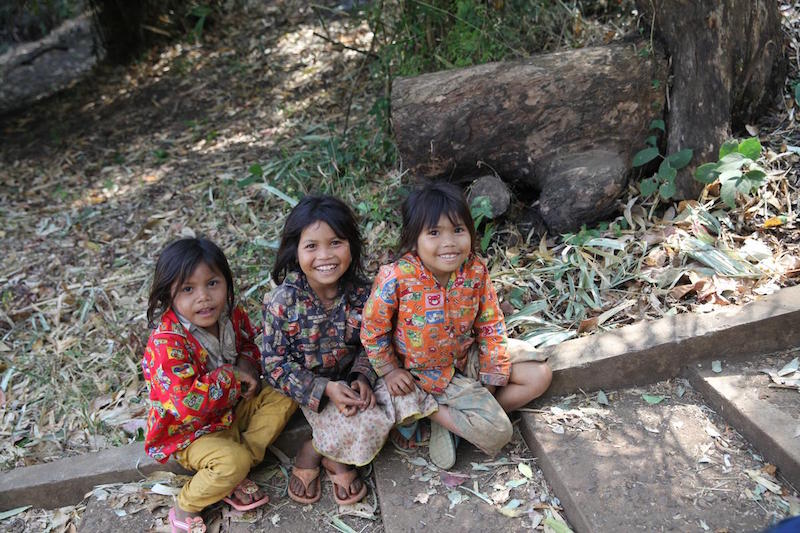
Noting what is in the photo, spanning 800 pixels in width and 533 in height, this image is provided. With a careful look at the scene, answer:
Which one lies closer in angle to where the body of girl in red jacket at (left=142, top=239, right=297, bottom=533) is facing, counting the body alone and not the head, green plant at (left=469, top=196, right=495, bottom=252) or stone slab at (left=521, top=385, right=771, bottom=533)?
the stone slab

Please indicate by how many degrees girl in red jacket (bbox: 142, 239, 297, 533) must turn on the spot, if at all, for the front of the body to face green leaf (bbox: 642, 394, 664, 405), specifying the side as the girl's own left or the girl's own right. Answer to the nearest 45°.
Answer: approximately 45° to the girl's own left

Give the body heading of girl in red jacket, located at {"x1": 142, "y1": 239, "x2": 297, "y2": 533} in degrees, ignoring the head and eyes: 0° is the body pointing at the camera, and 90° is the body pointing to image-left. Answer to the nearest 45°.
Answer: approximately 315°

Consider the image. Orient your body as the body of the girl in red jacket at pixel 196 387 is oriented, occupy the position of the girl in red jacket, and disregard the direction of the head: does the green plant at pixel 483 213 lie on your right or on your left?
on your left
